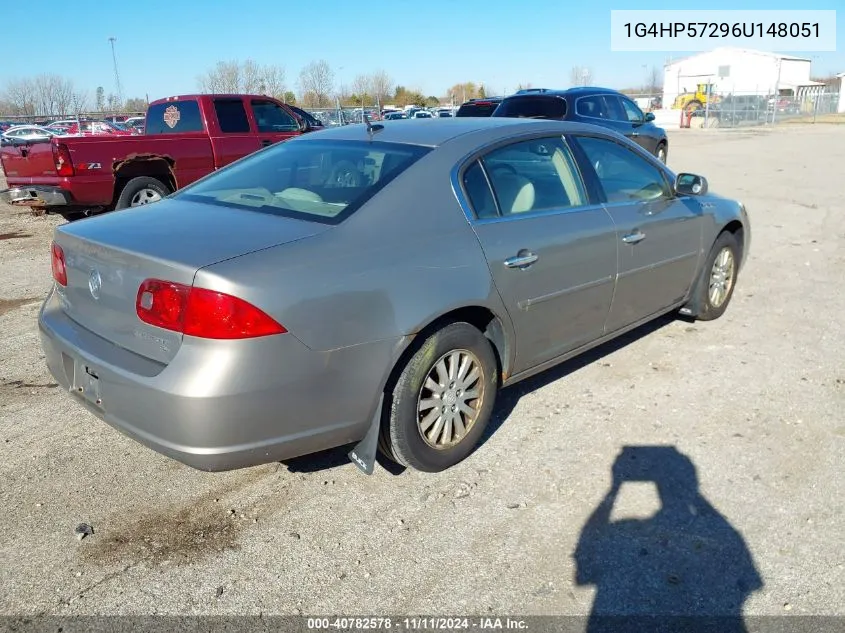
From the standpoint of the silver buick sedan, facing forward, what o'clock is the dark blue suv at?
The dark blue suv is roughly at 11 o'clock from the silver buick sedan.

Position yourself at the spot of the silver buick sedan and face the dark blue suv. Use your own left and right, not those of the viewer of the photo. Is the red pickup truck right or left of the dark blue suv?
left

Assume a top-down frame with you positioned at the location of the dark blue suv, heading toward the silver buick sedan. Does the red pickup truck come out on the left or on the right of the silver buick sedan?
right

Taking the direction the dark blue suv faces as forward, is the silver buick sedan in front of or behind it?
behind

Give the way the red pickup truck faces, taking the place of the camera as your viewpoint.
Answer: facing away from the viewer and to the right of the viewer

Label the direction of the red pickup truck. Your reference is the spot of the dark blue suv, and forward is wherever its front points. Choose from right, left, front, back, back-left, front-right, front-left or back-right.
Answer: back

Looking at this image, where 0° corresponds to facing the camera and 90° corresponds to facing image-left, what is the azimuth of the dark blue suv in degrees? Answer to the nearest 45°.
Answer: approximately 225°

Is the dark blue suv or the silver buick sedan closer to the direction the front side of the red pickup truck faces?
the dark blue suv

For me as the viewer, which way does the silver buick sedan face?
facing away from the viewer and to the right of the viewer
